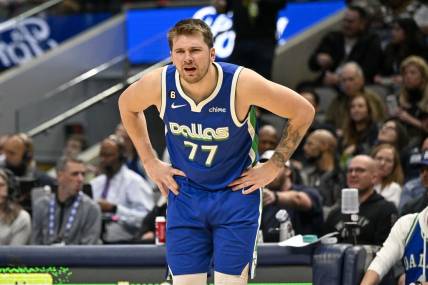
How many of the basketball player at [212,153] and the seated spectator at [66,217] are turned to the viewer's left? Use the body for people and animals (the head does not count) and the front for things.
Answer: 0

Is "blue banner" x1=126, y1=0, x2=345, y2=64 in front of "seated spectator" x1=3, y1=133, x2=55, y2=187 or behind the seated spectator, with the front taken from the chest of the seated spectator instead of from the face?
behind

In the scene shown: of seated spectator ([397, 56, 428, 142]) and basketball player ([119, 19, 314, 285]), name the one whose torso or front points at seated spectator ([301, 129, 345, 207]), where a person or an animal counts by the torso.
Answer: seated spectator ([397, 56, 428, 142])

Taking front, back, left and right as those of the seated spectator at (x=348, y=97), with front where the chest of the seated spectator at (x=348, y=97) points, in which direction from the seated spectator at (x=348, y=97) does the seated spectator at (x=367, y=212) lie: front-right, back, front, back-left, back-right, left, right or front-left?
front-left

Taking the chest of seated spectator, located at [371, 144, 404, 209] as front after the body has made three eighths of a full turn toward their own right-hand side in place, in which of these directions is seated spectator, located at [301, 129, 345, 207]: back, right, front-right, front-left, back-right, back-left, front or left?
front-left

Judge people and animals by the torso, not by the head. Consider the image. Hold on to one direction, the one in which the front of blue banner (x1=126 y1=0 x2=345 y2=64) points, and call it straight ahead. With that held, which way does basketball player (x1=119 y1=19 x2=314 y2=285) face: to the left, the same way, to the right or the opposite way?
the same way

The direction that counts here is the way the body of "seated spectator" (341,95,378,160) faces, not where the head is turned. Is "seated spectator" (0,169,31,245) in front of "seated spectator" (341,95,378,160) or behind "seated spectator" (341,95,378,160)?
in front

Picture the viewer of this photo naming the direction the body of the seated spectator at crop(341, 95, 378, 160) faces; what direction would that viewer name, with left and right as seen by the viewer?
facing the viewer and to the left of the viewer

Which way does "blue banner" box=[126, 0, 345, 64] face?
toward the camera

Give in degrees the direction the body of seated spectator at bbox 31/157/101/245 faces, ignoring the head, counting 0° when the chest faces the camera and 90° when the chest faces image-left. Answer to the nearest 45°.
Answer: approximately 0°

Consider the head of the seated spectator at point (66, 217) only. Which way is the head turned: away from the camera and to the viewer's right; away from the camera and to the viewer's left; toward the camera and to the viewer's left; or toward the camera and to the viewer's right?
toward the camera and to the viewer's right

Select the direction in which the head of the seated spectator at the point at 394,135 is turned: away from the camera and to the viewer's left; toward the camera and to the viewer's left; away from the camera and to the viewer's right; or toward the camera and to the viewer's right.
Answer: toward the camera and to the viewer's left

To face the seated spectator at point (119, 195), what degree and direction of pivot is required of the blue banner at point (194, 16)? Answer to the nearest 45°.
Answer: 0° — it already faces them

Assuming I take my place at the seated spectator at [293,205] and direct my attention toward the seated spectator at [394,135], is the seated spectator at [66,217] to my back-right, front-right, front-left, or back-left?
back-left

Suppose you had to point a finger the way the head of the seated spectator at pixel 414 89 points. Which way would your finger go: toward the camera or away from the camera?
toward the camera
